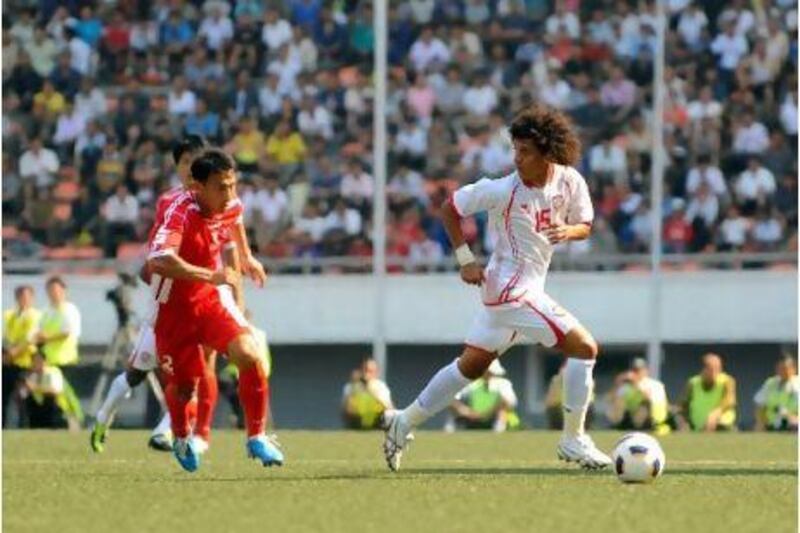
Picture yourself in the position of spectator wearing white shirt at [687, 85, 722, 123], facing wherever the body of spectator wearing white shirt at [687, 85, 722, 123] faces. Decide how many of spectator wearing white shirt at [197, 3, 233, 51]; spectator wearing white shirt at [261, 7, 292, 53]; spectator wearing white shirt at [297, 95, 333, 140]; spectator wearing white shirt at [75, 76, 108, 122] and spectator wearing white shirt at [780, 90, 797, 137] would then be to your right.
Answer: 4

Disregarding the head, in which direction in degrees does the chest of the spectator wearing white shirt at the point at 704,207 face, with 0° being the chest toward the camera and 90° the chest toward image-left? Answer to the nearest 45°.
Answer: approximately 0°

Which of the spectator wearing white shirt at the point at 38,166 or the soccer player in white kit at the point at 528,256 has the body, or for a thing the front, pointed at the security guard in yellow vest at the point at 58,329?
the spectator wearing white shirt
